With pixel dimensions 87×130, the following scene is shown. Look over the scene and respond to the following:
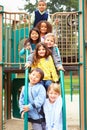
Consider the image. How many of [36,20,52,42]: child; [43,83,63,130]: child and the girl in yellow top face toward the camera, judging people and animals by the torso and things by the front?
3

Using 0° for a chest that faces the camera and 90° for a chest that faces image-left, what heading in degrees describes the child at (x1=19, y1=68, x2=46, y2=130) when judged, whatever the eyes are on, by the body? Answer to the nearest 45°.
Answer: approximately 45°

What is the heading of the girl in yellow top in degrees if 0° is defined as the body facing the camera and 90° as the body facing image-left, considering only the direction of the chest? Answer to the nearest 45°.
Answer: approximately 0°

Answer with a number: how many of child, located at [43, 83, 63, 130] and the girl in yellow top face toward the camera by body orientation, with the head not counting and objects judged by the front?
2

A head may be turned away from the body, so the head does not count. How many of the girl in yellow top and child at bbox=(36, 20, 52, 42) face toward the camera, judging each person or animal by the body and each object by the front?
2
